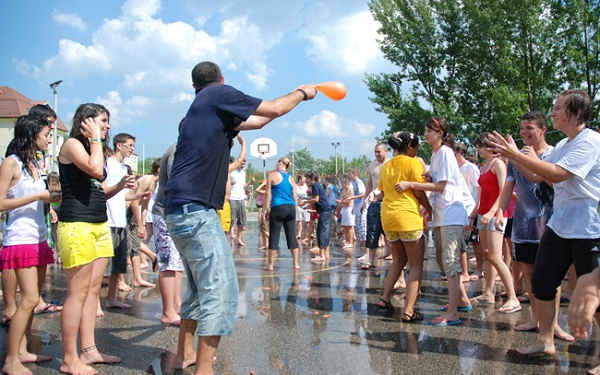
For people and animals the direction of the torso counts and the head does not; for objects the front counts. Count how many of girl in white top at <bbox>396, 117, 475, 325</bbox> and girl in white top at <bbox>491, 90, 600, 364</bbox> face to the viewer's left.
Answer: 2

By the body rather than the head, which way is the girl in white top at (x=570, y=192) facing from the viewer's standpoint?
to the viewer's left

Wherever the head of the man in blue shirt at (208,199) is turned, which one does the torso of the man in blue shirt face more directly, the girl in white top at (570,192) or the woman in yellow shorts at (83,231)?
the girl in white top

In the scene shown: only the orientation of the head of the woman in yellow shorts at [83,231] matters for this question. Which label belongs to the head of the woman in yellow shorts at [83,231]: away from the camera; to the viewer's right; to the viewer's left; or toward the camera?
to the viewer's right

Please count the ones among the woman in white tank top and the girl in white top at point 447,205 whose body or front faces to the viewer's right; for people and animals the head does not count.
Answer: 1

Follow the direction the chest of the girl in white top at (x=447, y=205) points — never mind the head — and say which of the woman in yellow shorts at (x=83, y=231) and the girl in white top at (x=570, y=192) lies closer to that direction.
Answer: the woman in yellow shorts

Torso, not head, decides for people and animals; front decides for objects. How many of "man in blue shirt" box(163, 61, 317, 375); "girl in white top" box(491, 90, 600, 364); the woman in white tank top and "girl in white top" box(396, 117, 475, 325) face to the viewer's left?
2

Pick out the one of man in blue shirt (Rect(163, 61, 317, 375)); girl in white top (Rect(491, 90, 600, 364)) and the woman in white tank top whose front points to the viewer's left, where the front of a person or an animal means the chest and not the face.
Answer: the girl in white top

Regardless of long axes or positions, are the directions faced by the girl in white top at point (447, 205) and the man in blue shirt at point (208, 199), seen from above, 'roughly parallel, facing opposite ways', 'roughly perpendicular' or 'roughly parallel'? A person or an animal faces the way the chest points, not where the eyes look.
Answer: roughly perpendicular

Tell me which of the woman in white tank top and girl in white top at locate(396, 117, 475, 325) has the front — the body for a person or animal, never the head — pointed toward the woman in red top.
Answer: the woman in white tank top

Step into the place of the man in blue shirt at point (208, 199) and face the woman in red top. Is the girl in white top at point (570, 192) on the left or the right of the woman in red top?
right

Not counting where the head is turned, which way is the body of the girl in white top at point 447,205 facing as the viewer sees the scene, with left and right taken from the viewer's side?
facing to the left of the viewer

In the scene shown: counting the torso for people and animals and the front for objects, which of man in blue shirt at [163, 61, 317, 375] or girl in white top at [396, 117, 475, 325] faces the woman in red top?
the man in blue shirt
